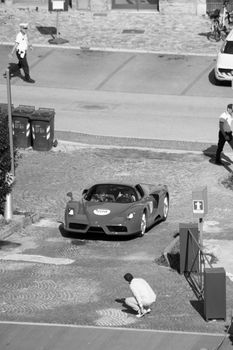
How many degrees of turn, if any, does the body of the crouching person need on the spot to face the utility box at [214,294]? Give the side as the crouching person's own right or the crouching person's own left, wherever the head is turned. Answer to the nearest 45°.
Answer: approximately 135° to the crouching person's own right

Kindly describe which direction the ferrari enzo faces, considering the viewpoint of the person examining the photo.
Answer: facing the viewer and to the left of the viewer

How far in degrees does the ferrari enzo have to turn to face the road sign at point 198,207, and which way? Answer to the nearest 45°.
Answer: approximately 90° to its left

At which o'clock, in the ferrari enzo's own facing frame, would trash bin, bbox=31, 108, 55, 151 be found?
The trash bin is roughly at 4 o'clock from the ferrari enzo.

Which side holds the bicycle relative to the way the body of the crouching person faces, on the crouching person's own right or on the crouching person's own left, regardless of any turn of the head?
on the crouching person's own right

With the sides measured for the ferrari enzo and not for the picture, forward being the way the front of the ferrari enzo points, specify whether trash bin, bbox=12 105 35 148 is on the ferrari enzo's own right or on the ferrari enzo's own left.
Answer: on the ferrari enzo's own right

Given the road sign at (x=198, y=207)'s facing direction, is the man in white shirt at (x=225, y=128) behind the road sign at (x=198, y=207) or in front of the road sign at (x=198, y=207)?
behind

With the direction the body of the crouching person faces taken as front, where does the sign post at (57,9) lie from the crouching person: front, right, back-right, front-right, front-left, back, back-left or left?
front-right

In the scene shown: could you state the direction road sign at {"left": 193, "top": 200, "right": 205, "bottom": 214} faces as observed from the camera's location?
facing the viewer

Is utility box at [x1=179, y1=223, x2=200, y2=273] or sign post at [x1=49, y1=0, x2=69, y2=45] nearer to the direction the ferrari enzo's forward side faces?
the utility box

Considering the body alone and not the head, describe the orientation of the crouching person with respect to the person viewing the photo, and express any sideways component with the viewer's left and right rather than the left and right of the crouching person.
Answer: facing away from the viewer and to the left of the viewer

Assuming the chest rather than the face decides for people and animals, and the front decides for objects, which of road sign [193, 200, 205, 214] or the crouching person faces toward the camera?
the road sign
